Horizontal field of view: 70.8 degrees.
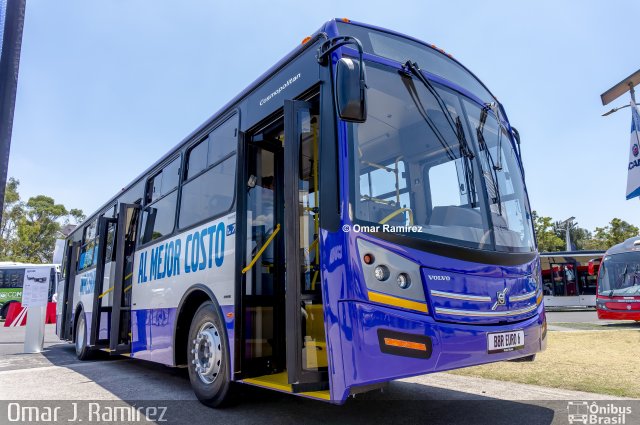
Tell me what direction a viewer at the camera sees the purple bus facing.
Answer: facing the viewer and to the right of the viewer

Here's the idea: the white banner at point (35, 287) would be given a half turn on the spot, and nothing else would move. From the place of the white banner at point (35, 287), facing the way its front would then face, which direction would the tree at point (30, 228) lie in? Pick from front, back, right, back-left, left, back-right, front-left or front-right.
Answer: front

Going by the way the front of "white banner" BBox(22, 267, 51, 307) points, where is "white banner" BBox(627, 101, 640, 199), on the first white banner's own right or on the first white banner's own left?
on the first white banner's own left

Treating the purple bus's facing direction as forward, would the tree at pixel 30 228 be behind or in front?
behind
